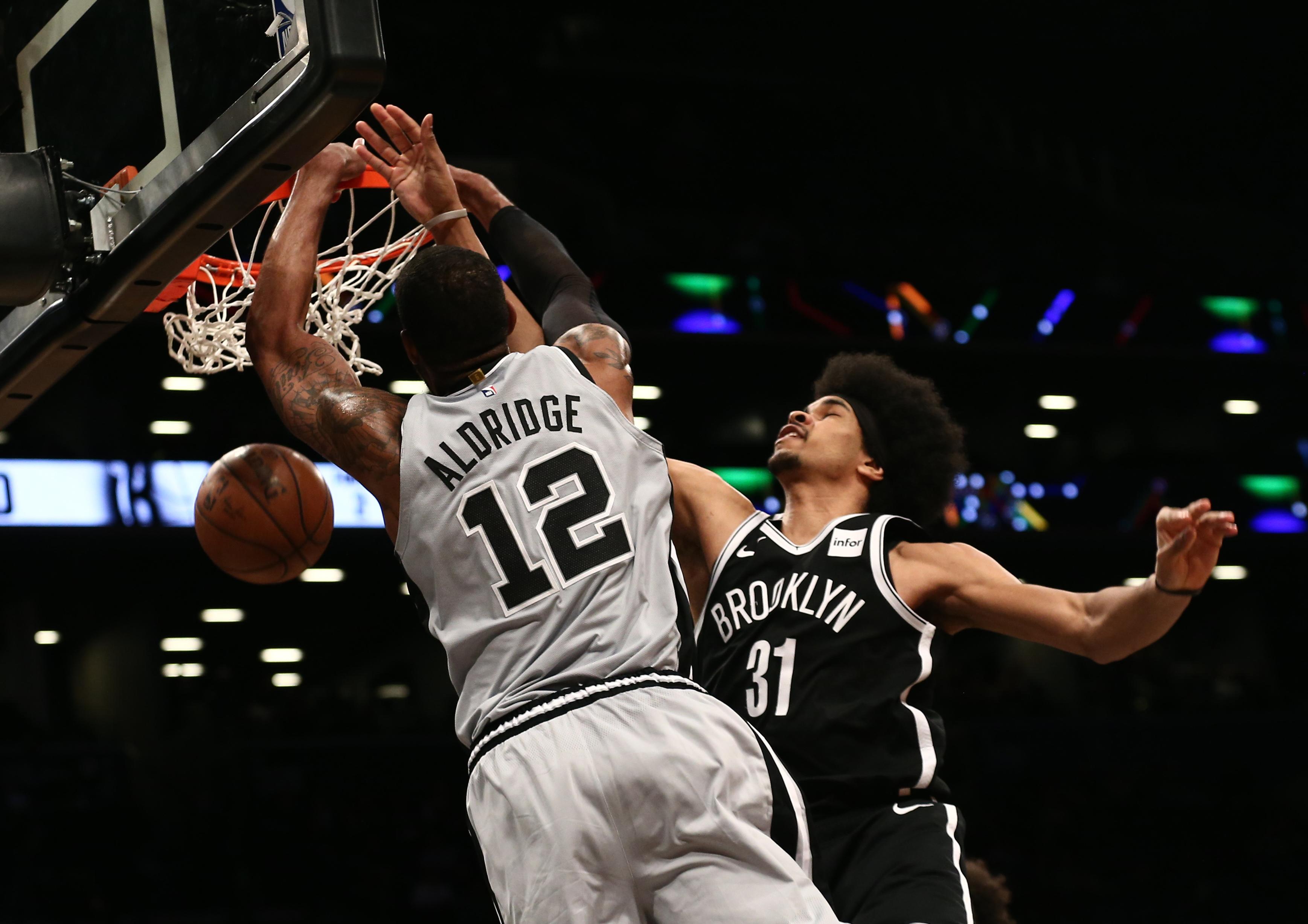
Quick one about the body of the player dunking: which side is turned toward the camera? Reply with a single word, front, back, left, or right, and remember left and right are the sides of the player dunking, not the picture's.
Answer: back

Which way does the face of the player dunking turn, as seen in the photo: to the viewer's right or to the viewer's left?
to the viewer's left

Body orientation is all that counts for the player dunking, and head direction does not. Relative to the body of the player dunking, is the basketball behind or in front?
in front
